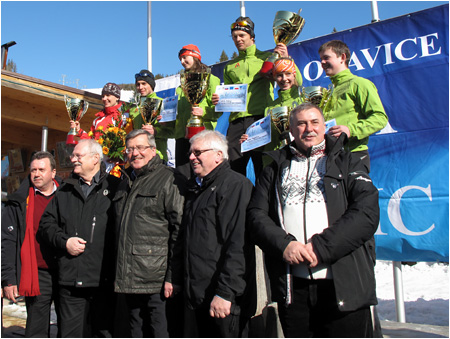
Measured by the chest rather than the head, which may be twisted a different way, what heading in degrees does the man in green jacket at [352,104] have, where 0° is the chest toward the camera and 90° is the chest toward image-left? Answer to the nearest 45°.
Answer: approximately 45°

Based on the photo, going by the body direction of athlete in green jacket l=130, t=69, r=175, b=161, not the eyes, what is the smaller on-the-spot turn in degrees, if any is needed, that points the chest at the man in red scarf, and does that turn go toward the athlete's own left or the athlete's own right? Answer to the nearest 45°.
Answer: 0° — they already face them

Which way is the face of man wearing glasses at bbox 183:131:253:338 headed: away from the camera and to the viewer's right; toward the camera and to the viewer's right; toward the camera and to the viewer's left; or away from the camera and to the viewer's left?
toward the camera and to the viewer's left

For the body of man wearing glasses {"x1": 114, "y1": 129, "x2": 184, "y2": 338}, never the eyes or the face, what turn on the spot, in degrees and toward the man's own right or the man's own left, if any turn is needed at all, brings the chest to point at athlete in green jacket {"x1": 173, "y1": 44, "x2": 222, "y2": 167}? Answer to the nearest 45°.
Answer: approximately 135° to the man's own right

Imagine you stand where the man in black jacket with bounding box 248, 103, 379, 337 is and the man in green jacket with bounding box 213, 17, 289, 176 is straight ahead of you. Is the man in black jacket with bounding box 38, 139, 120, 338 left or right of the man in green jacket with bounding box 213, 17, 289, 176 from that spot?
left

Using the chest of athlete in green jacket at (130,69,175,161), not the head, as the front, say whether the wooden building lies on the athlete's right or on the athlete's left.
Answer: on the athlete's right

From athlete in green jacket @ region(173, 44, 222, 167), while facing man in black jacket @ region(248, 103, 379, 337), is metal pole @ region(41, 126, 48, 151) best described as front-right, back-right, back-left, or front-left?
back-right

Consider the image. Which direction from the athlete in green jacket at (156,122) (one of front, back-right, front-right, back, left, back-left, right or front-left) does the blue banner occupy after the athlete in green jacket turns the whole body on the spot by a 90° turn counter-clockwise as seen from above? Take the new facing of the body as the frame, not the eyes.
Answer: front-left

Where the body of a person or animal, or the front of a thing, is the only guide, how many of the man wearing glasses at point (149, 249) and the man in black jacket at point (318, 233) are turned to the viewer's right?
0

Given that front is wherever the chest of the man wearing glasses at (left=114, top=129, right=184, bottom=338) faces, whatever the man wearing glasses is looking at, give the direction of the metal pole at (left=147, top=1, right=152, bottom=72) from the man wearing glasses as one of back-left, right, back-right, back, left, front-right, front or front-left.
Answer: back-right

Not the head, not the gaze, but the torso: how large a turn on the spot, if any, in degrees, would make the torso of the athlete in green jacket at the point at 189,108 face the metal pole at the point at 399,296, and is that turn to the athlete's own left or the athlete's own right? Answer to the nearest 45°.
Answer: approximately 135° to the athlete's own left

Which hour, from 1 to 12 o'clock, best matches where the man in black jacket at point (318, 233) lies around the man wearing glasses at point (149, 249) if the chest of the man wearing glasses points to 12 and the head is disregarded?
The man in black jacket is roughly at 9 o'clock from the man wearing glasses.

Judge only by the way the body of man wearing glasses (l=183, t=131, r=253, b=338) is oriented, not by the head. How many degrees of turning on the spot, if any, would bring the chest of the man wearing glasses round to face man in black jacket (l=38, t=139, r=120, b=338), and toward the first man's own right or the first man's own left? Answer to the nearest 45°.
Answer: approximately 90° to the first man's own right

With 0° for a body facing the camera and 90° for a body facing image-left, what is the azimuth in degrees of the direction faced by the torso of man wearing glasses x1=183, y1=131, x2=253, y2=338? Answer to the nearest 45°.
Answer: approximately 45°

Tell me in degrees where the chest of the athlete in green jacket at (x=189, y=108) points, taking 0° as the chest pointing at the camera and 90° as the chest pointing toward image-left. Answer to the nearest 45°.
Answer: approximately 45°
